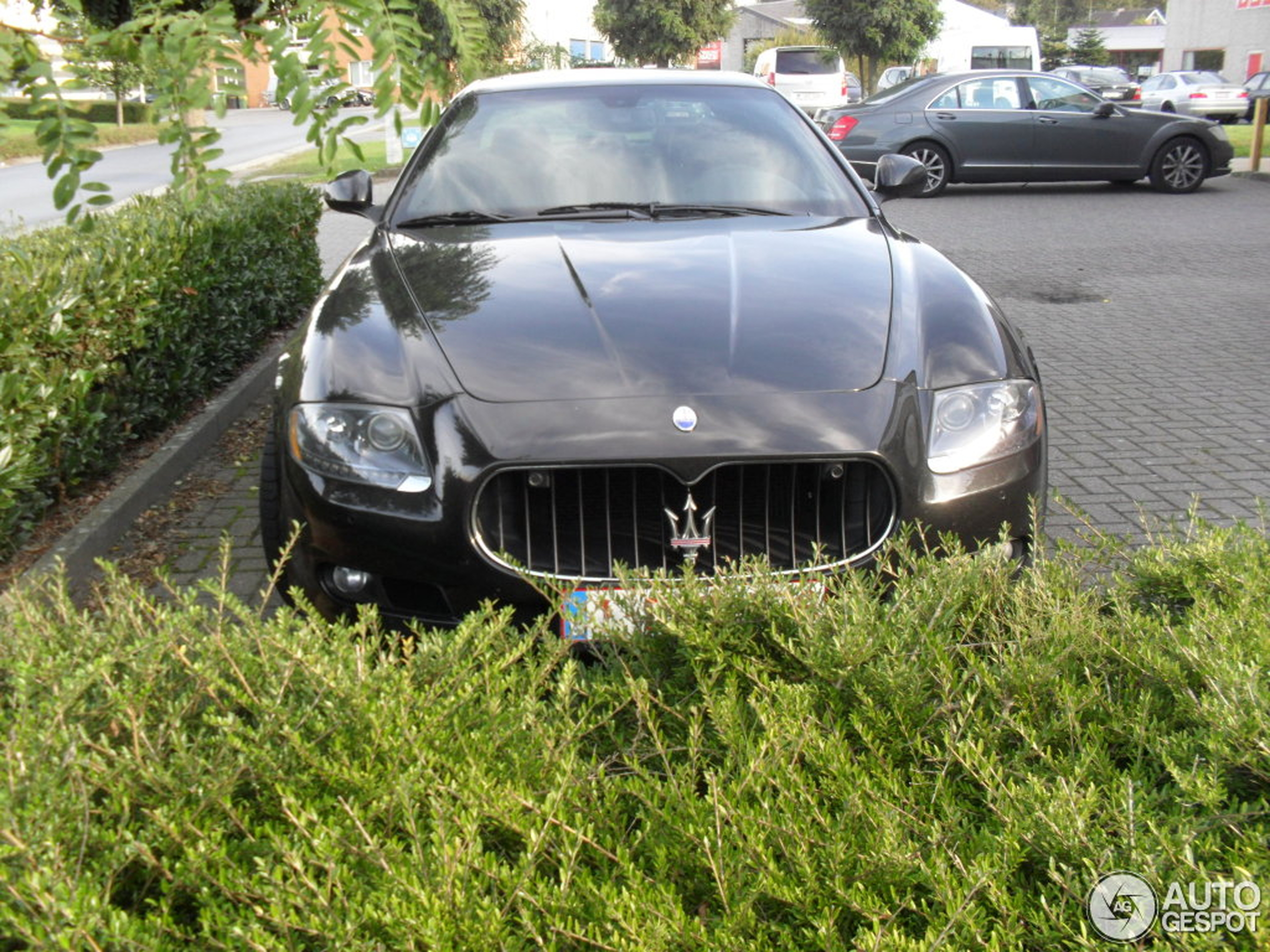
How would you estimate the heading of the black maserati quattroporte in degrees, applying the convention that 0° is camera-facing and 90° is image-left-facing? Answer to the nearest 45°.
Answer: approximately 0°

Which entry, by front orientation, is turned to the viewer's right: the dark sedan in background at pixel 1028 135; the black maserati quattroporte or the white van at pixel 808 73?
the dark sedan in background

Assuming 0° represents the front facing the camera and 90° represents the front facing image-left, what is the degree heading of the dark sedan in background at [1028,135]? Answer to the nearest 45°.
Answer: approximately 270°

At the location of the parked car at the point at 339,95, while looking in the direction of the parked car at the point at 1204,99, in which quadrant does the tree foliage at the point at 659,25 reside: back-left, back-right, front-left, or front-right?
front-left

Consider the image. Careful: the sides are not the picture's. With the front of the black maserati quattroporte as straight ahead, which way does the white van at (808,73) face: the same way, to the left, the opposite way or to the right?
the opposite way

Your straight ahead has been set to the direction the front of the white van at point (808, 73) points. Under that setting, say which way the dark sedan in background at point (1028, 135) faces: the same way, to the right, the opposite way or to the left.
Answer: to the right

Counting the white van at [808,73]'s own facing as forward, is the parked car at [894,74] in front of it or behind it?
in front

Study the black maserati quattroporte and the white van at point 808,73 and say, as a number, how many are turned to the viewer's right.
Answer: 0

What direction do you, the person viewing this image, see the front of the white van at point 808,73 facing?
facing away from the viewer

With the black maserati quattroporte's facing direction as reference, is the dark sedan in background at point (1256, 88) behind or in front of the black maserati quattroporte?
behind

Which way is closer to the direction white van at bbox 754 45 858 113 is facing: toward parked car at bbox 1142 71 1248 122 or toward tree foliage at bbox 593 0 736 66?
the tree foliage

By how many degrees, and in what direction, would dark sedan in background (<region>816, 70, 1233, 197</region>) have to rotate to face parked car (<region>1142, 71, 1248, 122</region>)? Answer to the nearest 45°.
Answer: approximately 90° to its left

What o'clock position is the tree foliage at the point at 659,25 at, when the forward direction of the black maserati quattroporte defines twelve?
The tree foliage is roughly at 6 o'clock from the black maserati quattroporte.

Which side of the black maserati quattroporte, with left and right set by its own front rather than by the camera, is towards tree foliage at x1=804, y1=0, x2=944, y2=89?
back

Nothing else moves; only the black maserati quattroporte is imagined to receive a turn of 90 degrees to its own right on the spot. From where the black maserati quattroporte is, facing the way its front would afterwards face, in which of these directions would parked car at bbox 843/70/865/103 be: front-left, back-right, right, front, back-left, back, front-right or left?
right

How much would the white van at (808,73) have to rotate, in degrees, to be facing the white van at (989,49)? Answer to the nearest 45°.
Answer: approximately 45° to its right

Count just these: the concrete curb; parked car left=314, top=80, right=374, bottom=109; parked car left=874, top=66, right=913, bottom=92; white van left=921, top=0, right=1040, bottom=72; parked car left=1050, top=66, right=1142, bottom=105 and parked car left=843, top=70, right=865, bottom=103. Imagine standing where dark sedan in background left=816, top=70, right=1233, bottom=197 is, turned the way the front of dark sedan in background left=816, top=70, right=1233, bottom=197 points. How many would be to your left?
5
